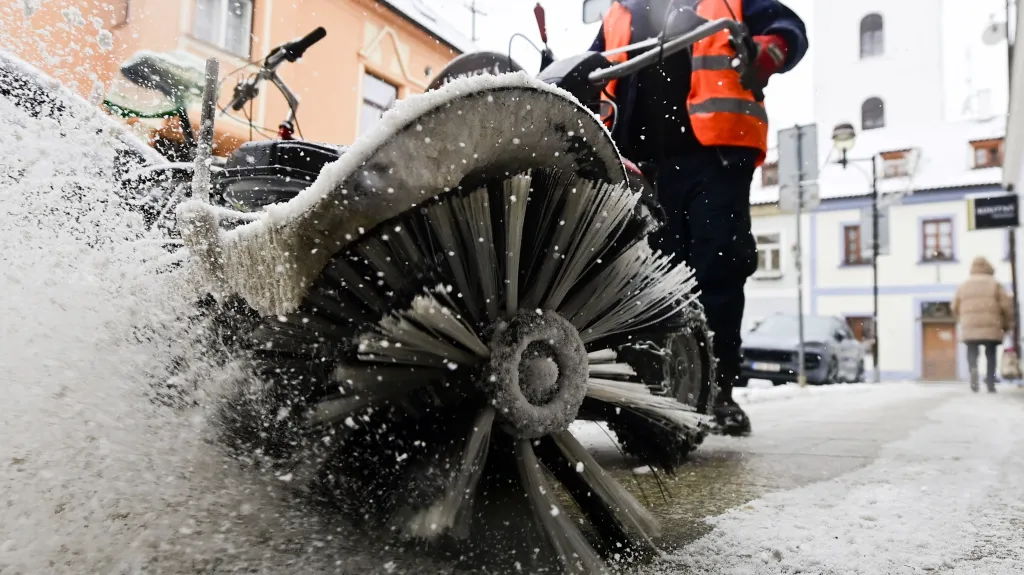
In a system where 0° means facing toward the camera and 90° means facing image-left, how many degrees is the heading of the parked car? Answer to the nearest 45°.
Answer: approximately 45°

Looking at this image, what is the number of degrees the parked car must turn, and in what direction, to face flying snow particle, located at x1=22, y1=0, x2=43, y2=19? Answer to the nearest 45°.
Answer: approximately 45° to its left

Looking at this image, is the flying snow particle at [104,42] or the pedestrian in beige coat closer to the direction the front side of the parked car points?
the flying snow particle

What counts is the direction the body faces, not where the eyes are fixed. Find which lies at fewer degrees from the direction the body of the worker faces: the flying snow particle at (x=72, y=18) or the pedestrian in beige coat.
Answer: the flying snow particle

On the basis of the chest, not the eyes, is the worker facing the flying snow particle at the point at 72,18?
yes

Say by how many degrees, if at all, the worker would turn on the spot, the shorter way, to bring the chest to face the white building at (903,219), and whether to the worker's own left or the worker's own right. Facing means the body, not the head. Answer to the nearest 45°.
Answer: approximately 135° to the worker's own right

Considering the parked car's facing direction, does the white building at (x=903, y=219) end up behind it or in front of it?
behind

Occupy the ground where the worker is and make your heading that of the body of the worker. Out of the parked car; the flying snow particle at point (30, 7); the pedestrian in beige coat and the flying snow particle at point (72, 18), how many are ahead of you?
2

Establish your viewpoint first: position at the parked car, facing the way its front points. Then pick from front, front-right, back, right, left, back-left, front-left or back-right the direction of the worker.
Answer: front-left

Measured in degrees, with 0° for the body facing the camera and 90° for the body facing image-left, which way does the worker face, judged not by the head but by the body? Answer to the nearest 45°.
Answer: approximately 45°

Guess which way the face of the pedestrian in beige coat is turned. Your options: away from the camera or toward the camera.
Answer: away from the camera

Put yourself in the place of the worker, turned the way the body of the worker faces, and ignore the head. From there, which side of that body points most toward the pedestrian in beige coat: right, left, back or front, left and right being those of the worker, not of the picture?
back

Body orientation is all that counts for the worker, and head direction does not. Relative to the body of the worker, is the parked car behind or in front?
behind

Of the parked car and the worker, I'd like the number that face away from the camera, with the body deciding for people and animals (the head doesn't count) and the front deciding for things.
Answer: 0
